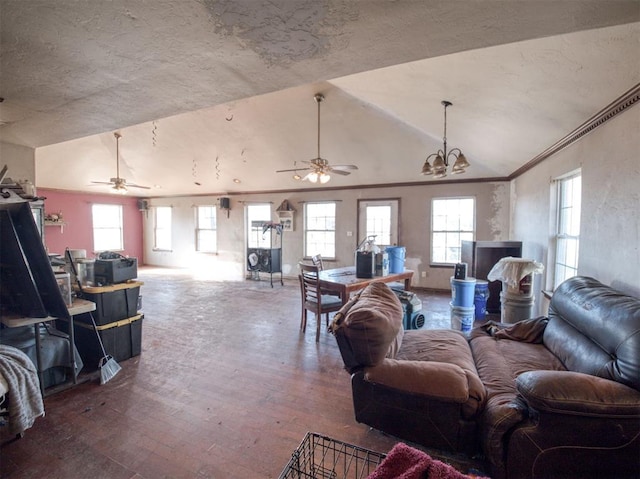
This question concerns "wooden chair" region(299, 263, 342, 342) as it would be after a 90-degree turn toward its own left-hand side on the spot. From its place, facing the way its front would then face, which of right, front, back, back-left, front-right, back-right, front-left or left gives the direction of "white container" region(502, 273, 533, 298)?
back-right

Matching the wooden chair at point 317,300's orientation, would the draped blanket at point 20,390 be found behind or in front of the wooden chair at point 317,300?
behind

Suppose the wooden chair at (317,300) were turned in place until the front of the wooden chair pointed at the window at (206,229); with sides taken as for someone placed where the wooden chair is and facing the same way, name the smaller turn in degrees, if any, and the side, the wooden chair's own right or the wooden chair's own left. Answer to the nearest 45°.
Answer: approximately 90° to the wooden chair's own left

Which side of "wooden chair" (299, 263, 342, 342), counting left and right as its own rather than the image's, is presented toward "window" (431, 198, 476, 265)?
front

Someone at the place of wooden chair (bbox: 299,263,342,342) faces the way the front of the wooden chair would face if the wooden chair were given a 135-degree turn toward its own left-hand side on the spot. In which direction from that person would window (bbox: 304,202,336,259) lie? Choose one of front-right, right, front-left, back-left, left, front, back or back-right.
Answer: right

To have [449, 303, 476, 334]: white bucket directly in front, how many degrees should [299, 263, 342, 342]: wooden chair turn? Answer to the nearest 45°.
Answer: approximately 45° to its right

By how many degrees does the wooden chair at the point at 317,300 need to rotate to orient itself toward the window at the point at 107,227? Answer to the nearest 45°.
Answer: approximately 90° to its left

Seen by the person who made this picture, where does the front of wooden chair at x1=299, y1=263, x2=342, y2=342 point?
facing away from the viewer and to the right of the viewer

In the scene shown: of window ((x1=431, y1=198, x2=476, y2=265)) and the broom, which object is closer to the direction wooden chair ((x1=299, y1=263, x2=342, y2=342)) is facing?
the window

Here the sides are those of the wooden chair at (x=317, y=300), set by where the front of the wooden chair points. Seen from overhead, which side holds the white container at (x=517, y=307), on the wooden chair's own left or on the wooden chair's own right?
on the wooden chair's own right
